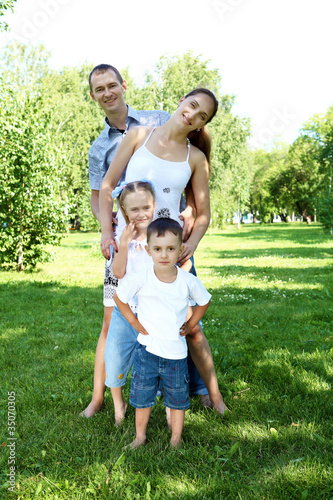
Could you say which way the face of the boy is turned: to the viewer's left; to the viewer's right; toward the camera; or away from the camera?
toward the camera

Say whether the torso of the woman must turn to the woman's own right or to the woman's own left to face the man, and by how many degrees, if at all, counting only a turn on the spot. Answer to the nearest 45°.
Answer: approximately 135° to the woman's own right

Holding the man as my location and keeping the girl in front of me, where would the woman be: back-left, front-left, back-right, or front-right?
front-left

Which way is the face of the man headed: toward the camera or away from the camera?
toward the camera

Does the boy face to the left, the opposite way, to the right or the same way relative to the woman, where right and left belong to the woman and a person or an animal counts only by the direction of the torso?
the same way

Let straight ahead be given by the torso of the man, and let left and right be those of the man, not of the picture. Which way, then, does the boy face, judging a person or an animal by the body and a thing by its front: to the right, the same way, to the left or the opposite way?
the same way

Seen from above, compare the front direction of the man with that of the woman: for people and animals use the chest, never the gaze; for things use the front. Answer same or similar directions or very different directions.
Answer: same or similar directions

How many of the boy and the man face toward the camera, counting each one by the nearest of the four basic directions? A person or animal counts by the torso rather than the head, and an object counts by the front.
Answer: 2

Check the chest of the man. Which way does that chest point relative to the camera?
toward the camera

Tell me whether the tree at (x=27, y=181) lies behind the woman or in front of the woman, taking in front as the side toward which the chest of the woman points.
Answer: behind

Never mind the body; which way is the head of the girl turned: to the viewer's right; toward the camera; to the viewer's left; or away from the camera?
toward the camera

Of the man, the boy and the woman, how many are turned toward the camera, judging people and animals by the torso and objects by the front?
3
